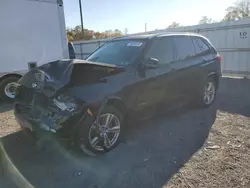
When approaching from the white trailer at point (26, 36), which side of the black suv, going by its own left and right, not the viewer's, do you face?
right

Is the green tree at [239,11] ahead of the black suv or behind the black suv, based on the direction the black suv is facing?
behind

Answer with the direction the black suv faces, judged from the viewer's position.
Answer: facing the viewer and to the left of the viewer
